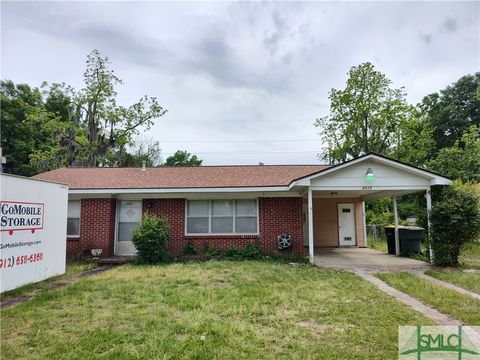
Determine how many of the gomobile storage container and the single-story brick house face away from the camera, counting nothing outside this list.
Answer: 0

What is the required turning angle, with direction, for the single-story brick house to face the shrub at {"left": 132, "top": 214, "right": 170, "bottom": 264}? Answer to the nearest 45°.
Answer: approximately 45° to its right

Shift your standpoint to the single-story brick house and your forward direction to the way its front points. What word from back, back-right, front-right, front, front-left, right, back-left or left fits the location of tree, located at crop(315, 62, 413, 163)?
back-left

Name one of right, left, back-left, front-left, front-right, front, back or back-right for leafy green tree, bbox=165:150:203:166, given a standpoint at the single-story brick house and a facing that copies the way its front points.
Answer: back

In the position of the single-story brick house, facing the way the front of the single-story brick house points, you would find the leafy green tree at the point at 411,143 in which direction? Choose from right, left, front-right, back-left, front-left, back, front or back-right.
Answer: back-left

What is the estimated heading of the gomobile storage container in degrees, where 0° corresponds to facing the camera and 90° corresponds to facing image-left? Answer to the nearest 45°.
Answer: approximately 315°

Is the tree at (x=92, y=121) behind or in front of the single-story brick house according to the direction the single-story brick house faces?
behind

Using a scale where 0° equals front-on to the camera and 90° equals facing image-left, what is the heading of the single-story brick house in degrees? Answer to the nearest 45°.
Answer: approximately 0°
